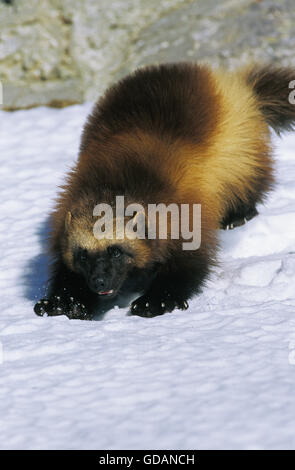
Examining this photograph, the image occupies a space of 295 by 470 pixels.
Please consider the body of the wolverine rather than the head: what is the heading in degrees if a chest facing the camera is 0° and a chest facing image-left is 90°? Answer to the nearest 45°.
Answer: approximately 45°
